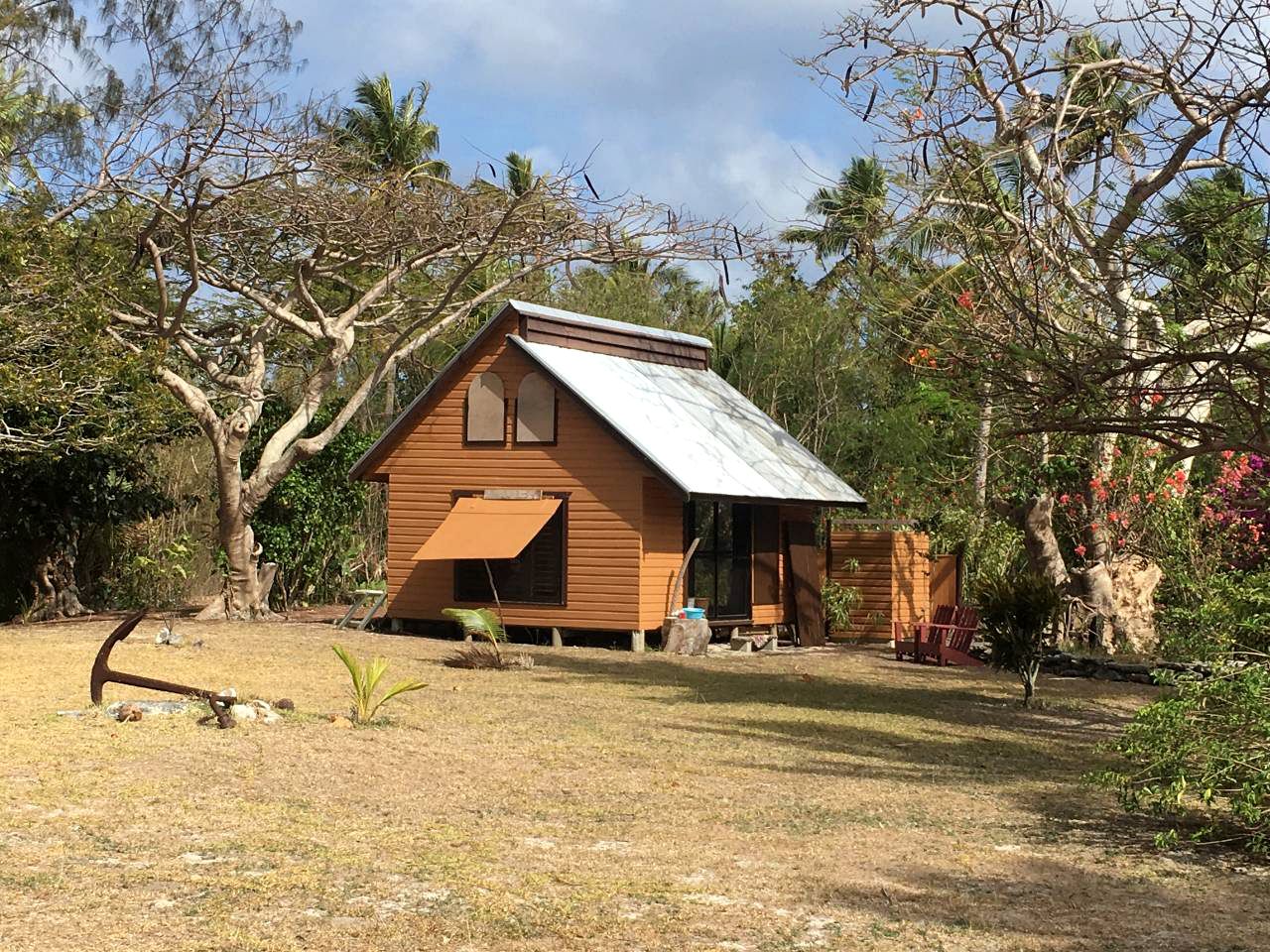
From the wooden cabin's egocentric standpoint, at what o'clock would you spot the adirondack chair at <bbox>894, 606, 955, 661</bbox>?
The adirondack chair is roughly at 11 o'clock from the wooden cabin.

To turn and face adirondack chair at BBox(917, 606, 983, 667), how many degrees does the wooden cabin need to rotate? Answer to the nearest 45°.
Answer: approximately 45° to its left

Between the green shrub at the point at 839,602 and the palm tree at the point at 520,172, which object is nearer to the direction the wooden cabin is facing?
the green shrub

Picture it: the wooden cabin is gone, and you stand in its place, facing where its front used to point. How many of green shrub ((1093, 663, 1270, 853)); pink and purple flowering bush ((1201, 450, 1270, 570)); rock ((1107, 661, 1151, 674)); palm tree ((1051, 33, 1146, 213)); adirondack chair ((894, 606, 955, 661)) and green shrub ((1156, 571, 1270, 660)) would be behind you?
0

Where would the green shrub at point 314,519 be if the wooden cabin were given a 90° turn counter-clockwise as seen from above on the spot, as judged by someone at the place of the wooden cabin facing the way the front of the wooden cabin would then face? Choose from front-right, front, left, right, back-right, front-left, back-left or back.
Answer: left

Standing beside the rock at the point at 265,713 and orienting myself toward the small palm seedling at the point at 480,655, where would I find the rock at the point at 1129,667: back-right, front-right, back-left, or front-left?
front-right

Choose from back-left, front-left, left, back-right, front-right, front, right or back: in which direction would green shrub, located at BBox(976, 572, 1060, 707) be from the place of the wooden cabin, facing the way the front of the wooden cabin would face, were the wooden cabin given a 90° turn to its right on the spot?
left

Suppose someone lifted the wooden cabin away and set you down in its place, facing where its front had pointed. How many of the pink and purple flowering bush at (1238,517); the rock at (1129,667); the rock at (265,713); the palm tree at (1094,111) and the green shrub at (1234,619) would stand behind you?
0

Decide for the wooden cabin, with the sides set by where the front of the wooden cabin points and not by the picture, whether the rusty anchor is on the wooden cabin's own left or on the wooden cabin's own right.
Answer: on the wooden cabin's own right

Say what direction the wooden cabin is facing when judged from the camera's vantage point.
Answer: facing the viewer and to the right of the viewer

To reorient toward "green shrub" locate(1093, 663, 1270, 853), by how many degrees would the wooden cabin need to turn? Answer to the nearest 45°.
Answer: approximately 45° to its right

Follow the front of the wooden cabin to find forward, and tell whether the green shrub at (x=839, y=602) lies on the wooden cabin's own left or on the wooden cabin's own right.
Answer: on the wooden cabin's own left

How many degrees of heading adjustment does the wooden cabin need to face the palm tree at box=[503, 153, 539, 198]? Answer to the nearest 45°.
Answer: approximately 135° to its left

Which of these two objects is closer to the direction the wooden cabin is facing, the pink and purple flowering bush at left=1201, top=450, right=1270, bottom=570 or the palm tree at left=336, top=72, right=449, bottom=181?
the pink and purple flowering bush

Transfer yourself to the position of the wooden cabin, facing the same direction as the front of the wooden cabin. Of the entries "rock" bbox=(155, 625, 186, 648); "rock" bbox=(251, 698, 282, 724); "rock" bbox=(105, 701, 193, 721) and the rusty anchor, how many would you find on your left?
0

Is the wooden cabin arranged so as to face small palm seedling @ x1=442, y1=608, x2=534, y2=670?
no

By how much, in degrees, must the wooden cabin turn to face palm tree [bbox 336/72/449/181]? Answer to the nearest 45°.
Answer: approximately 135° to its left
